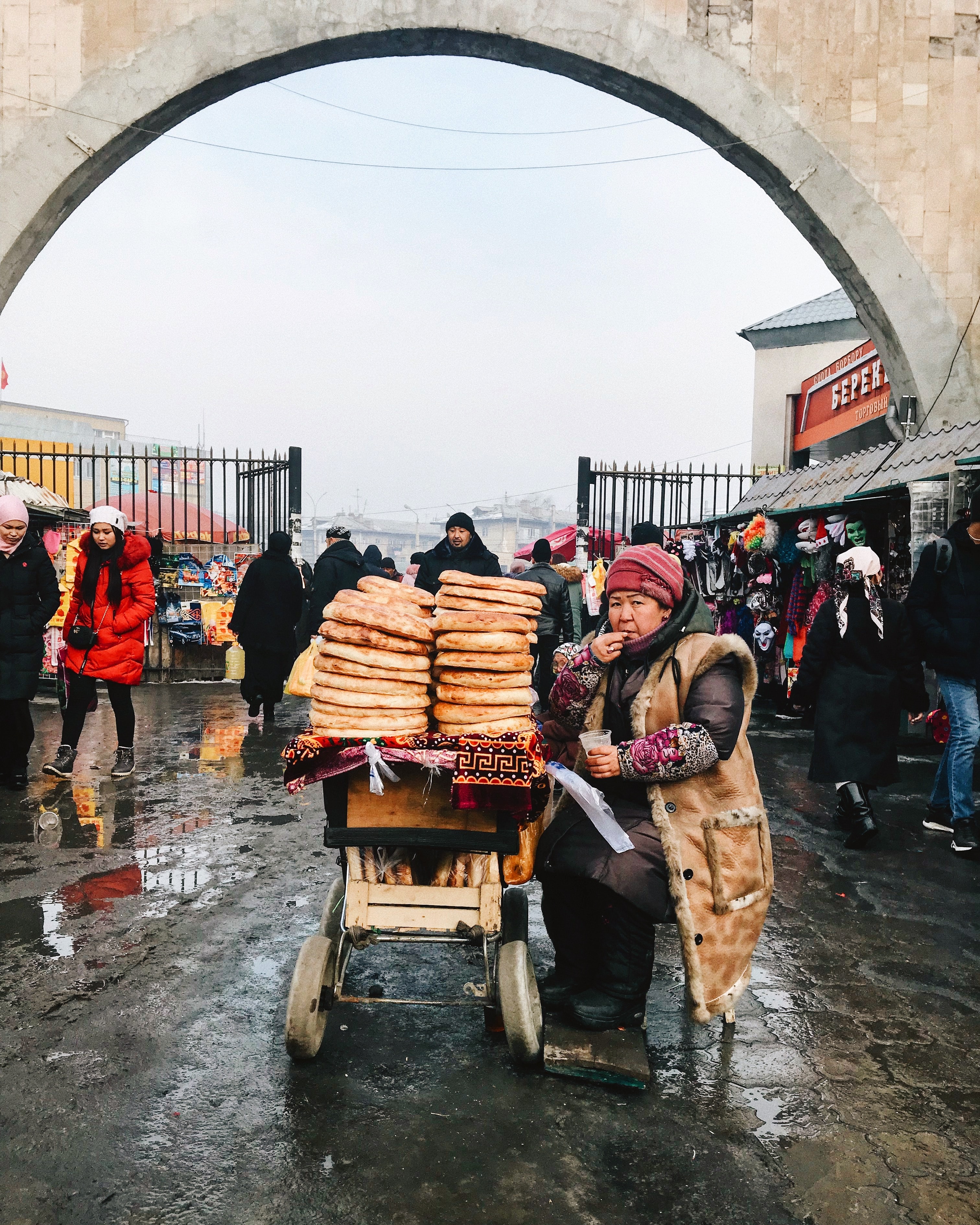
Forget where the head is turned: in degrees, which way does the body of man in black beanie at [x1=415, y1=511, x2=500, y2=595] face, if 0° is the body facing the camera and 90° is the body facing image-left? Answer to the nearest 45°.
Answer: approximately 0°

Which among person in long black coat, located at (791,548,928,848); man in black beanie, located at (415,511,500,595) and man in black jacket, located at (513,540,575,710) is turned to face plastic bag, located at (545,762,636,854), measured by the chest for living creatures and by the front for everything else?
the man in black beanie

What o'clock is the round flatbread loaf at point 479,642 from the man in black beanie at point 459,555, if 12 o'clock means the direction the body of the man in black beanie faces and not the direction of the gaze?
The round flatbread loaf is roughly at 12 o'clock from the man in black beanie.

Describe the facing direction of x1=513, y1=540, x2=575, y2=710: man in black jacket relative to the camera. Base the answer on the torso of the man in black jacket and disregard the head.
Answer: away from the camera

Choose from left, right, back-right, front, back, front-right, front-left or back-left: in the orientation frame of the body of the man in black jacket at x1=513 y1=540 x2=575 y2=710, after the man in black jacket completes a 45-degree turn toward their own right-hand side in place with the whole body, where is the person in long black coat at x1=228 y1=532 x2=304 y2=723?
back-left

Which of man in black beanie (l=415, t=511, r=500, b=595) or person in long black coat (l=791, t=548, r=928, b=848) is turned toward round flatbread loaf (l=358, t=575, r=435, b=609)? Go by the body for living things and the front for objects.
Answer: the man in black beanie

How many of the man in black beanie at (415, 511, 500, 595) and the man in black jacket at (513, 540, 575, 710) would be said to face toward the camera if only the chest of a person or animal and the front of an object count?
1

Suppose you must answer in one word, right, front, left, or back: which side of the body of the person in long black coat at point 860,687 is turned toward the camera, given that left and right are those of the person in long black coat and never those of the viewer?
back

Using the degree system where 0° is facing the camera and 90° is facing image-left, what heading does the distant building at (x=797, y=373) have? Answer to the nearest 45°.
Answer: approximately 45°
